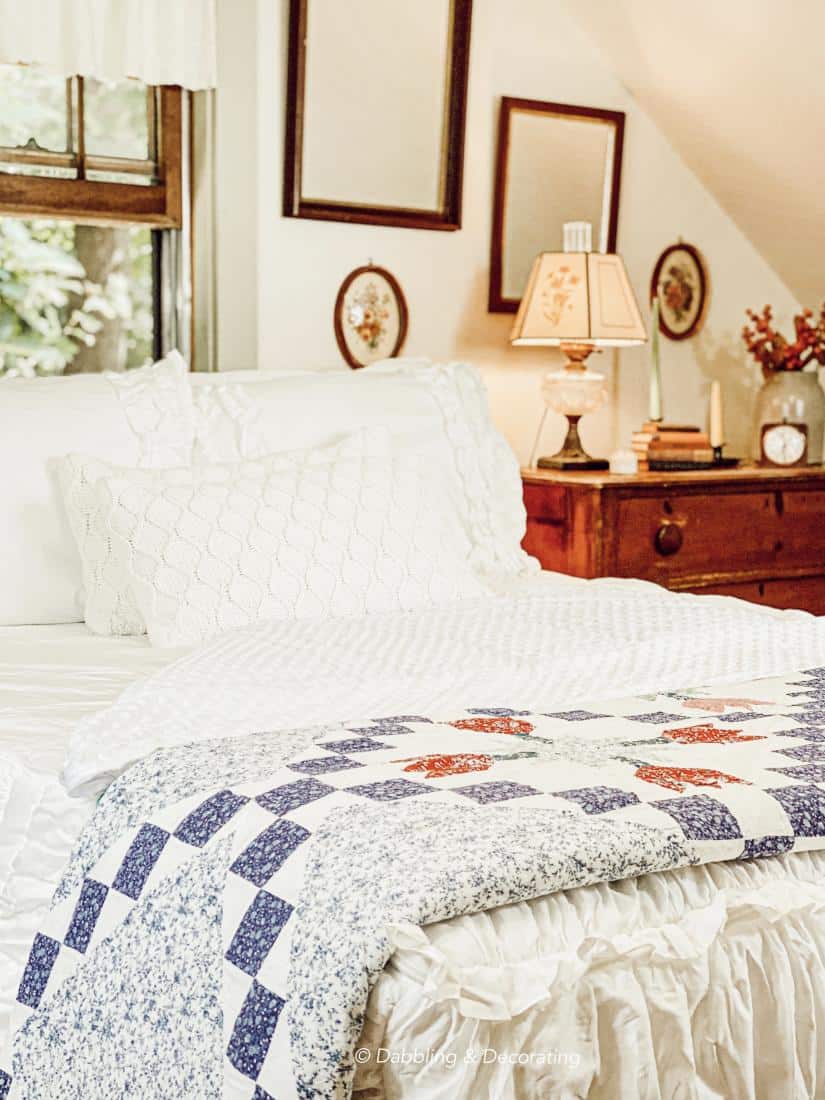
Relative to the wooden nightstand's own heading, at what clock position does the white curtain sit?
The white curtain is roughly at 4 o'clock from the wooden nightstand.

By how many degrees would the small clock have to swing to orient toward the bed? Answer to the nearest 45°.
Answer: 0° — it already faces it

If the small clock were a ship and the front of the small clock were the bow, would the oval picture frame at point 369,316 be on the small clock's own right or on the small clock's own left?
on the small clock's own right

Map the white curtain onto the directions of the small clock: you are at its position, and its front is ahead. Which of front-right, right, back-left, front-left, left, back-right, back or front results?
front-right

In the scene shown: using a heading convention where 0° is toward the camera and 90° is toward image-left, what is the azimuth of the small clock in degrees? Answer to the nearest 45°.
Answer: approximately 0°

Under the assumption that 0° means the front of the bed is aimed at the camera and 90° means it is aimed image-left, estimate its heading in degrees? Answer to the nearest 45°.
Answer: approximately 315°

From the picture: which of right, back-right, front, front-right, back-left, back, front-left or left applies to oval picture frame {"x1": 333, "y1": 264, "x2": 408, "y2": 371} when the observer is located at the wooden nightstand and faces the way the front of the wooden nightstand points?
back-right

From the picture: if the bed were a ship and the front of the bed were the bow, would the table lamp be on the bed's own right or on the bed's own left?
on the bed's own left

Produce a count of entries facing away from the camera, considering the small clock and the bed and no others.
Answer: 0

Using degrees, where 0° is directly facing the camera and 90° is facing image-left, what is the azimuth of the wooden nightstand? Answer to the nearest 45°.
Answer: approximately 315°

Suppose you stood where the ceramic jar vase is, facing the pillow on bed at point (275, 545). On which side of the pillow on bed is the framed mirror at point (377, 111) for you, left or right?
right
